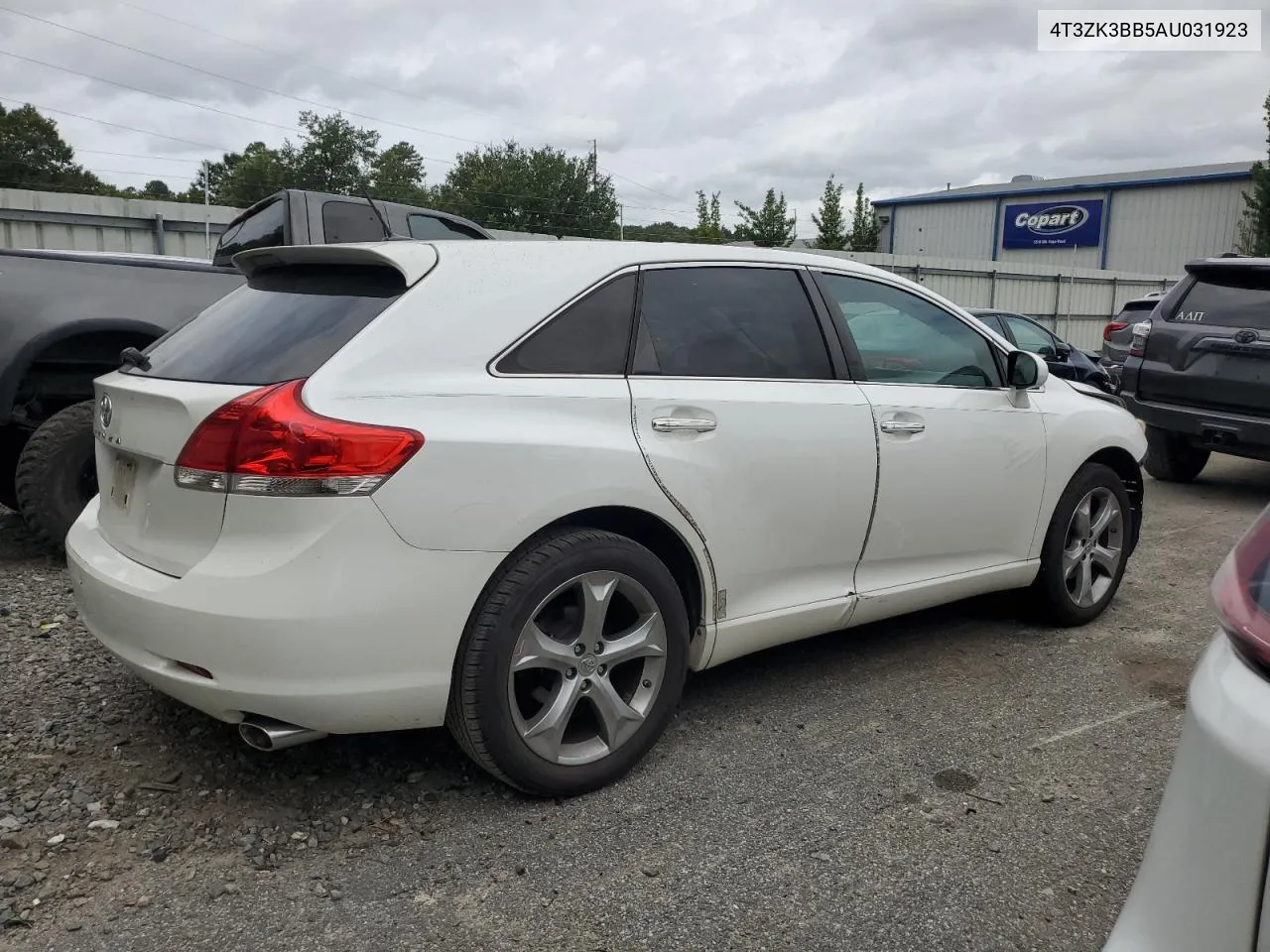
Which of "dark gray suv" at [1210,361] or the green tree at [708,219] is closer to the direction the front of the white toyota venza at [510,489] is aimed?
the dark gray suv

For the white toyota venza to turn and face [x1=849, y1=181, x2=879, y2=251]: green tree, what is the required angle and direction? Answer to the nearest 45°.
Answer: approximately 45° to its left

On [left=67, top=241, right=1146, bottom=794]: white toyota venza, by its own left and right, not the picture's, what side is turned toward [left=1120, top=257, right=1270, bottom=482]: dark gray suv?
front

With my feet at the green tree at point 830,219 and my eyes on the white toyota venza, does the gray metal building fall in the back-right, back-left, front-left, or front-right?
back-left

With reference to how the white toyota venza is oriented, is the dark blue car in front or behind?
in front

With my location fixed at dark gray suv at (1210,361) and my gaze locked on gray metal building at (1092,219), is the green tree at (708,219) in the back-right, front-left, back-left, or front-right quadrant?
front-left

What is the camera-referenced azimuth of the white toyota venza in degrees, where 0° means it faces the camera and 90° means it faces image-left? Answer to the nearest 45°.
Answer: approximately 225°

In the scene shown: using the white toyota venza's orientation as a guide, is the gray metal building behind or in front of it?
in front

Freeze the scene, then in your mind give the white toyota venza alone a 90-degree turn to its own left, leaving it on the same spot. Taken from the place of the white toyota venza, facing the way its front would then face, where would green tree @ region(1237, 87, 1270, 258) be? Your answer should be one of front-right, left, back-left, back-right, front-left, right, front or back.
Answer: right

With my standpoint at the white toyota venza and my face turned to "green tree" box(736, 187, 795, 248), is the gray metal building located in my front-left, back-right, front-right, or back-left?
front-right

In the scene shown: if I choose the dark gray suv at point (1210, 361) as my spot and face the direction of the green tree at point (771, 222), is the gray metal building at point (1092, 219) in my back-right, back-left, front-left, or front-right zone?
front-right

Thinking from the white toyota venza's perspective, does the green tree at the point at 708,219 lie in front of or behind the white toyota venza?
in front

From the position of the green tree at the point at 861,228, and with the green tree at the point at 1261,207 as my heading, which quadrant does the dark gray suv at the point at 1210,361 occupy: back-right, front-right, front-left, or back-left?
front-right
